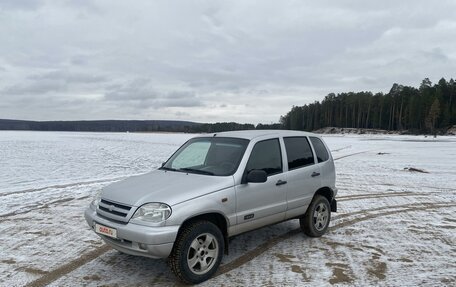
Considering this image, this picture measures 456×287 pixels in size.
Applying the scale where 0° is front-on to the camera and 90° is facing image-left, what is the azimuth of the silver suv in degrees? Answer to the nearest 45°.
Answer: approximately 45°
